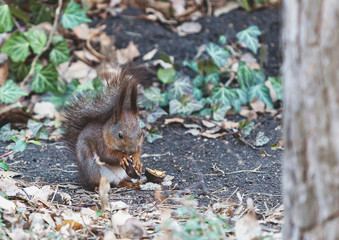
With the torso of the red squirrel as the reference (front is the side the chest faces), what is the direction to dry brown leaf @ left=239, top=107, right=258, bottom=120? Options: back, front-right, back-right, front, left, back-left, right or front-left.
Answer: left

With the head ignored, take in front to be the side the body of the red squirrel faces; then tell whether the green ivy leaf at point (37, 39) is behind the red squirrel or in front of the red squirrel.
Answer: behind

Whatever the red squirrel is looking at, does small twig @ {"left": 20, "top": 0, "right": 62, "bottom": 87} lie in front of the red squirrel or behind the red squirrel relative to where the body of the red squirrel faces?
behind

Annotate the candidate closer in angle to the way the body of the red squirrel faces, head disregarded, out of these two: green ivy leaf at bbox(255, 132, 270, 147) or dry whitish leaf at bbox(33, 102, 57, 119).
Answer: the green ivy leaf

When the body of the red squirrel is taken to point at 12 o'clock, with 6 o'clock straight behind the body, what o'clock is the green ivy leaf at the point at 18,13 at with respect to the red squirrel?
The green ivy leaf is roughly at 7 o'clock from the red squirrel.

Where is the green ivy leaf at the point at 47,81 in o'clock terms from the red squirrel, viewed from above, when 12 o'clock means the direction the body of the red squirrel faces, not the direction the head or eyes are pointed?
The green ivy leaf is roughly at 7 o'clock from the red squirrel.

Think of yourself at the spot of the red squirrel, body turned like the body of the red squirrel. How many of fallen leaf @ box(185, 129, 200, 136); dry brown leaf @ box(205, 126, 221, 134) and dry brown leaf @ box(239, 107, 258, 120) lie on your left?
3

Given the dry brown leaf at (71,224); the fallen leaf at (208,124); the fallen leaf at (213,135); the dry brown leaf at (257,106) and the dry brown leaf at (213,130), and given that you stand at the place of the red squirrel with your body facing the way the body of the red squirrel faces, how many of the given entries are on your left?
4

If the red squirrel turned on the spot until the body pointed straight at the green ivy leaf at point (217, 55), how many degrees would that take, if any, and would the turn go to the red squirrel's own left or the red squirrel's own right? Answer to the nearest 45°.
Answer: approximately 90° to the red squirrel's own left

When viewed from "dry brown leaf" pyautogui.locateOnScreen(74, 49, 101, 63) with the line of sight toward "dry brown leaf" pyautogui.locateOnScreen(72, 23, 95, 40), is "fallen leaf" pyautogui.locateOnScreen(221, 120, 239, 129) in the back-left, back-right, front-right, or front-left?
back-right

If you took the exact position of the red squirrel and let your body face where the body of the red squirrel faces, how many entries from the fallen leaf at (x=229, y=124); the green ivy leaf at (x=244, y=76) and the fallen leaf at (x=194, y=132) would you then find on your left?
3

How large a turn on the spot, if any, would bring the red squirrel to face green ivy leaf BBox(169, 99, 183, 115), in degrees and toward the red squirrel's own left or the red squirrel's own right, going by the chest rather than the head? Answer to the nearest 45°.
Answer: approximately 90° to the red squirrel's own left

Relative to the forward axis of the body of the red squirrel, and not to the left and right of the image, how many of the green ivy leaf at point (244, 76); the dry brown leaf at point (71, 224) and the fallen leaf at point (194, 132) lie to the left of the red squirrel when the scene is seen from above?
2

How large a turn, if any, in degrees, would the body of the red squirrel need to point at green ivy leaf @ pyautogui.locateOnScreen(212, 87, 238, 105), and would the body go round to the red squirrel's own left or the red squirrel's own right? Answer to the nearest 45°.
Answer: approximately 90° to the red squirrel's own left
